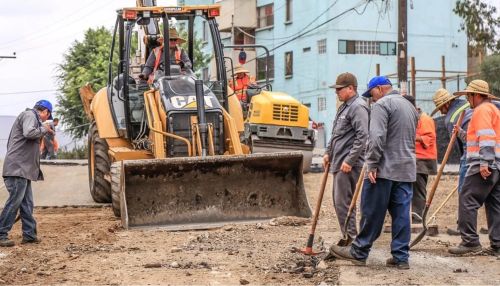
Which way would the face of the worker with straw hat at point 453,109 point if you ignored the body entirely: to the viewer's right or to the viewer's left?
to the viewer's left

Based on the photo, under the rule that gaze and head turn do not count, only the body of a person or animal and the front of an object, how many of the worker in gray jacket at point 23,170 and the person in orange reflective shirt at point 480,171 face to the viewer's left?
1

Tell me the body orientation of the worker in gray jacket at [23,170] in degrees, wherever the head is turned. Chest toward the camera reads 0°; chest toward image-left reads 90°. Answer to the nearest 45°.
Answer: approximately 270°

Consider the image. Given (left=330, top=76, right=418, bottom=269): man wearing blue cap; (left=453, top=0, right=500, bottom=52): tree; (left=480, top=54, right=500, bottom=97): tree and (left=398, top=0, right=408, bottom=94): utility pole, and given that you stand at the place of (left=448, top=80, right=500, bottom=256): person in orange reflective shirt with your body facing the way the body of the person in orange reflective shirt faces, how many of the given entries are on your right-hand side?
3

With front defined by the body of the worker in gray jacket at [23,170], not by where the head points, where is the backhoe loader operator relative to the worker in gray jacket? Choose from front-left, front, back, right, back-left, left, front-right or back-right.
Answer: front-left

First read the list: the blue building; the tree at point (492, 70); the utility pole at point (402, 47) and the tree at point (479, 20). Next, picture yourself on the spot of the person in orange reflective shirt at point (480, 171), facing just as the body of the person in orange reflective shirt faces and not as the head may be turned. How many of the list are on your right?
4

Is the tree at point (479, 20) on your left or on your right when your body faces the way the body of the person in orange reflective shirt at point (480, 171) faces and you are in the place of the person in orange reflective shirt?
on your right

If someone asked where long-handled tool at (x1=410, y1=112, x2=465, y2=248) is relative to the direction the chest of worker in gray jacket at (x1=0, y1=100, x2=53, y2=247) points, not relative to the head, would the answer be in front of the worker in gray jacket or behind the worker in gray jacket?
in front

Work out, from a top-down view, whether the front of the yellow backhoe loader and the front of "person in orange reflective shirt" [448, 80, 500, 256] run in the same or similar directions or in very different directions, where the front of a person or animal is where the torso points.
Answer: very different directions

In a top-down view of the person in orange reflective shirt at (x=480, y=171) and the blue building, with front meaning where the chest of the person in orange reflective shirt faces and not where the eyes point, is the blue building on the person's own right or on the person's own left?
on the person's own right

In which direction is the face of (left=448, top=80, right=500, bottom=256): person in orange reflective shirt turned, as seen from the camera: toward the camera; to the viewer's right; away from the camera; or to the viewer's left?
to the viewer's left

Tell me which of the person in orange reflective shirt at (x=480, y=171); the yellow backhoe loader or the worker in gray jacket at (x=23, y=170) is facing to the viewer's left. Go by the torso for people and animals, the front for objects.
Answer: the person in orange reflective shirt

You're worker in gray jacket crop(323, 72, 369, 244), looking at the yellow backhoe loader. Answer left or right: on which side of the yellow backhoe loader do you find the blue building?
right

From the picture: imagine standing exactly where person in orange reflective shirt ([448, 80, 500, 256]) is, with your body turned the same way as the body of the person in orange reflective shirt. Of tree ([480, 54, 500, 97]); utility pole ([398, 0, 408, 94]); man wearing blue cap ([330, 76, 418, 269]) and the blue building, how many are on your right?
3

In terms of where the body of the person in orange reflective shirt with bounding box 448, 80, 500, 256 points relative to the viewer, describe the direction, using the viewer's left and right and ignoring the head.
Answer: facing to the left of the viewer
